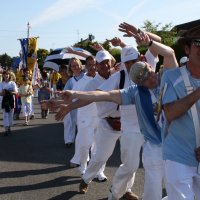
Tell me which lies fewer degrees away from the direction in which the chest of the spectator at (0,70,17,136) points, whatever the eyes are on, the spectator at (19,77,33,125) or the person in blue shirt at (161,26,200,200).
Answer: the person in blue shirt
